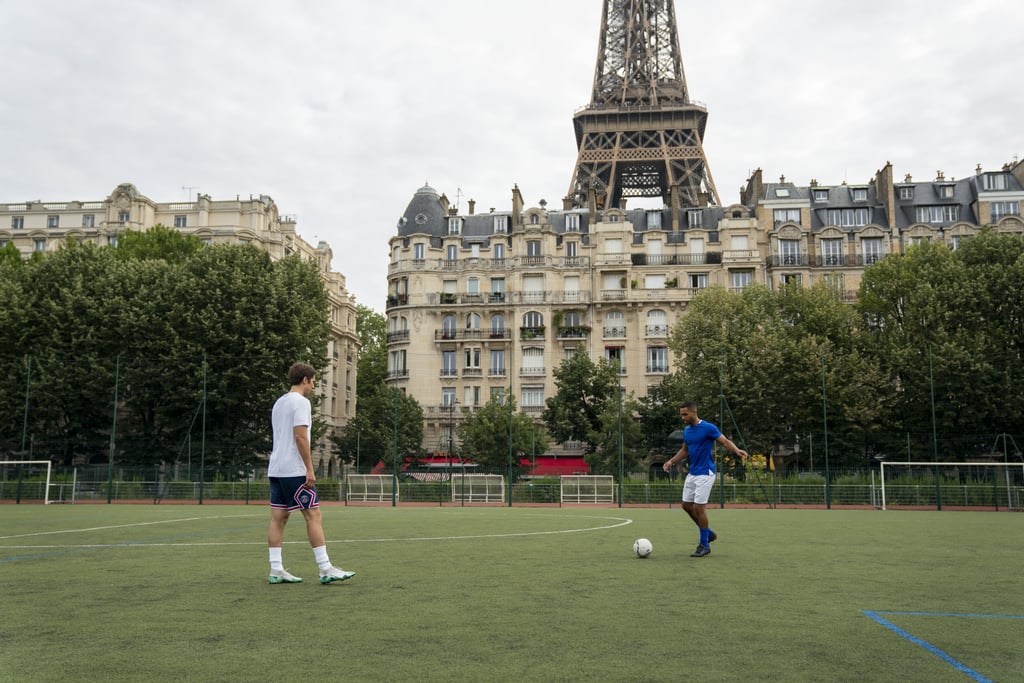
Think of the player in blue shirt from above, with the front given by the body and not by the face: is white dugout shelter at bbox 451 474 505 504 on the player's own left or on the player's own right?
on the player's own right

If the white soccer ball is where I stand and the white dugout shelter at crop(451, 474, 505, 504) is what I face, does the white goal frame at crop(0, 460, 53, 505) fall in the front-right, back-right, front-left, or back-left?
front-left

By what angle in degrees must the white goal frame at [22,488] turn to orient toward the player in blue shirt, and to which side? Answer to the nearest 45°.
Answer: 0° — it already faces them

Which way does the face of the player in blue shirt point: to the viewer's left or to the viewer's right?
to the viewer's left

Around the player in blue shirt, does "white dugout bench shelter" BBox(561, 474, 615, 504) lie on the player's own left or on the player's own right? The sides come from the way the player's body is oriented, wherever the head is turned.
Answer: on the player's own right

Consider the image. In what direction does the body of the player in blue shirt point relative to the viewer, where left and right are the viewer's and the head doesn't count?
facing the viewer and to the left of the viewer

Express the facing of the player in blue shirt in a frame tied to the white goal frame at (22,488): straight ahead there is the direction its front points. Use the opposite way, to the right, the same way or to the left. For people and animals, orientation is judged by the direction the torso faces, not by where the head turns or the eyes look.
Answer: to the right

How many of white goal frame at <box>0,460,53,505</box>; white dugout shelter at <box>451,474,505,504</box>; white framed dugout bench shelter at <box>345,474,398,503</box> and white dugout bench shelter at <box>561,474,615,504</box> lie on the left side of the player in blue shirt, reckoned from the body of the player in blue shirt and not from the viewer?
0

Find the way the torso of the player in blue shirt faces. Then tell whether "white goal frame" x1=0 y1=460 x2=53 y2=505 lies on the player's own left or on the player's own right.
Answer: on the player's own right

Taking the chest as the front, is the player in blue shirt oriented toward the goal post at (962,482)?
no

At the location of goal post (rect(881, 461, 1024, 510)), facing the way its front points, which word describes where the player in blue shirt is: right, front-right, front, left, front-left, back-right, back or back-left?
front

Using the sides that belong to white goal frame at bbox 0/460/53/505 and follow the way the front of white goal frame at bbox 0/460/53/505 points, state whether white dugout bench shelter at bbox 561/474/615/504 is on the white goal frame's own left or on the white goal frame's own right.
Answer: on the white goal frame's own left

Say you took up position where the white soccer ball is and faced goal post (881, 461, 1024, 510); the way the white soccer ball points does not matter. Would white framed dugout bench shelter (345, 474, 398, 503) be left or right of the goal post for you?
left

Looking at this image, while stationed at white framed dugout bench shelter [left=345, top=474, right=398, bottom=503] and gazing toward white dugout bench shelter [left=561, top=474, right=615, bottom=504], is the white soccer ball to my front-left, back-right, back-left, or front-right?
front-right

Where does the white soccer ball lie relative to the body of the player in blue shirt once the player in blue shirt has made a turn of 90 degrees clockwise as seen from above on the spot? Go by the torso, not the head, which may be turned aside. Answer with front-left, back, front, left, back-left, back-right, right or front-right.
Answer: left

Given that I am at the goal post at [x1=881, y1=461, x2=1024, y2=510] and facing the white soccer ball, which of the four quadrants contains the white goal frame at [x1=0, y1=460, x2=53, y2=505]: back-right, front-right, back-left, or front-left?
front-right

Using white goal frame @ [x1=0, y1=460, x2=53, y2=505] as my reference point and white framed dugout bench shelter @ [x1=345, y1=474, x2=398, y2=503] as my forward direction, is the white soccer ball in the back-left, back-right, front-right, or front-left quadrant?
front-right
